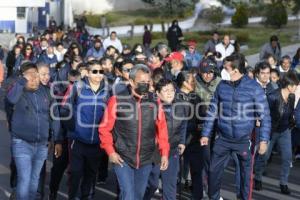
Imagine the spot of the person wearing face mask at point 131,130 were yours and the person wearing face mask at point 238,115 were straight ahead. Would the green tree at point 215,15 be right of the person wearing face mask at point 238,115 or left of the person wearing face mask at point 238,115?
left

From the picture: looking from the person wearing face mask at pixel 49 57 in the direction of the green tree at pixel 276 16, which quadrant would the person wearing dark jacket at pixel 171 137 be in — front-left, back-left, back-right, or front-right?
back-right

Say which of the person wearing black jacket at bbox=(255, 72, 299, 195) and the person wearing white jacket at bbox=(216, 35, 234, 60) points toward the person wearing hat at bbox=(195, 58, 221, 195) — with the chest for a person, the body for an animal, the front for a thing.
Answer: the person wearing white jacket at bbox=(216, 35, 234, 60)

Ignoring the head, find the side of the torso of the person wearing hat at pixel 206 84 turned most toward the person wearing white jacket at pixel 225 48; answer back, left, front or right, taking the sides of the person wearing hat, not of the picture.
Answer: back

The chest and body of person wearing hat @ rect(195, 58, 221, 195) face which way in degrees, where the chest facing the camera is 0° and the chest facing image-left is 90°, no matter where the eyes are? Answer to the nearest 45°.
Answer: approximately 0°

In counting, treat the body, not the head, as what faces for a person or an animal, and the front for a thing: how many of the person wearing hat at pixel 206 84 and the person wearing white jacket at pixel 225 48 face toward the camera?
2

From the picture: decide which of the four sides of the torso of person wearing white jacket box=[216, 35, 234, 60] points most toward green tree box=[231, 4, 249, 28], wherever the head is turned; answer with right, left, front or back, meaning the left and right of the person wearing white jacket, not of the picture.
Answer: back

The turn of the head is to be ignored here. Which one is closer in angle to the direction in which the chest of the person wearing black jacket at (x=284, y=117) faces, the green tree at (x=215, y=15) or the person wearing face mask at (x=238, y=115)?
the person wearing face mask

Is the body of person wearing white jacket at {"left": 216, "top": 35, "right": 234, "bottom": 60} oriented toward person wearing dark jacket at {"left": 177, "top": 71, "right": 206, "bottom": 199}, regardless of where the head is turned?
yes

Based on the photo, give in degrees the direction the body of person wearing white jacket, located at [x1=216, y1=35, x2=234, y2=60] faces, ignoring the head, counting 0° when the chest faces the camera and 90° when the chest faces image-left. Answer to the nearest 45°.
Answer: approximately 0°

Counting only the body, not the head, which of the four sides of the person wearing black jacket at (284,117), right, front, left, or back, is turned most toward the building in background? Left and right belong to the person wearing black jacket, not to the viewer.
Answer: back
